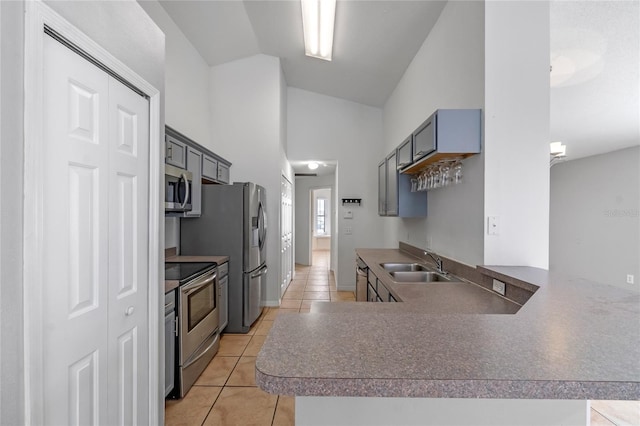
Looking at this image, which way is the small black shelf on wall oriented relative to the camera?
toward the camera

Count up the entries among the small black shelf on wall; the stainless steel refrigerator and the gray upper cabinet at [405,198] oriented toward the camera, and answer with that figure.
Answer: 1

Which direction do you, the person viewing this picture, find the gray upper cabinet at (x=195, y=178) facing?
facing to the right of the viewer

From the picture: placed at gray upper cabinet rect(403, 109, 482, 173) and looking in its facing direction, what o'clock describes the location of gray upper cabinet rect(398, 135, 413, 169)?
gray upper cabinet rect(398, 135, 413, 169) is roughly at 2 o'clock from gray upper cabinet rect(403, 109, 482, 173).

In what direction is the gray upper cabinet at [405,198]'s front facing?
to the viewer's left

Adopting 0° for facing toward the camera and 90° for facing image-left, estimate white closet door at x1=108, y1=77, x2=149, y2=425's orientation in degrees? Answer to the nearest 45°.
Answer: approximately 315°

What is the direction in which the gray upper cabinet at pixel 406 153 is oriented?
to the viewer's left

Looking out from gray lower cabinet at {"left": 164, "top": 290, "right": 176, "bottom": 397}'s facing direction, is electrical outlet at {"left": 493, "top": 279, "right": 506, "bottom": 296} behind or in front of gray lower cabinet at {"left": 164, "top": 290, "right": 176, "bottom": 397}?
in front

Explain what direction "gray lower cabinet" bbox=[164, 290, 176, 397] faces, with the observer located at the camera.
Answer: facing to the right of the viewer

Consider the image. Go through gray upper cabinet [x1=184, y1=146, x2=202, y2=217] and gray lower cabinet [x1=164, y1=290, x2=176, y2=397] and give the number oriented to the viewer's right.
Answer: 2

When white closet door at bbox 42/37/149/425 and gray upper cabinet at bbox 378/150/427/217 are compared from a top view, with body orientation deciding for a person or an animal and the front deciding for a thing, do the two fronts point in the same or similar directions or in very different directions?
very different directions

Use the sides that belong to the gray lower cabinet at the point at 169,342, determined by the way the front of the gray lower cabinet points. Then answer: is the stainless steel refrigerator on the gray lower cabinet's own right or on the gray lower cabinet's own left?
on the gray lower cabinet's own left

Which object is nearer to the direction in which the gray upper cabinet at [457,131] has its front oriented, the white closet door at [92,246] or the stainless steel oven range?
the stainless steel oven range

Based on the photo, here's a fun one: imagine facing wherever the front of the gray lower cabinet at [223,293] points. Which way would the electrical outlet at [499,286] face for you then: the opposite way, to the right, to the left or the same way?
the opposite way

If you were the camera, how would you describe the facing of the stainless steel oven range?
facing the viewer and to the right of the viewer

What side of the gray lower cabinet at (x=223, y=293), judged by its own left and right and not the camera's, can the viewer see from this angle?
right

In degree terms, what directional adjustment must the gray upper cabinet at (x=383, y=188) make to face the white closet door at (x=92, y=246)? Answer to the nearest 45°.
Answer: approximately 90° to its left

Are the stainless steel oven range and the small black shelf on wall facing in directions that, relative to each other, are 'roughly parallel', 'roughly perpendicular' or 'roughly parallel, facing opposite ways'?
roughly perpendicular
